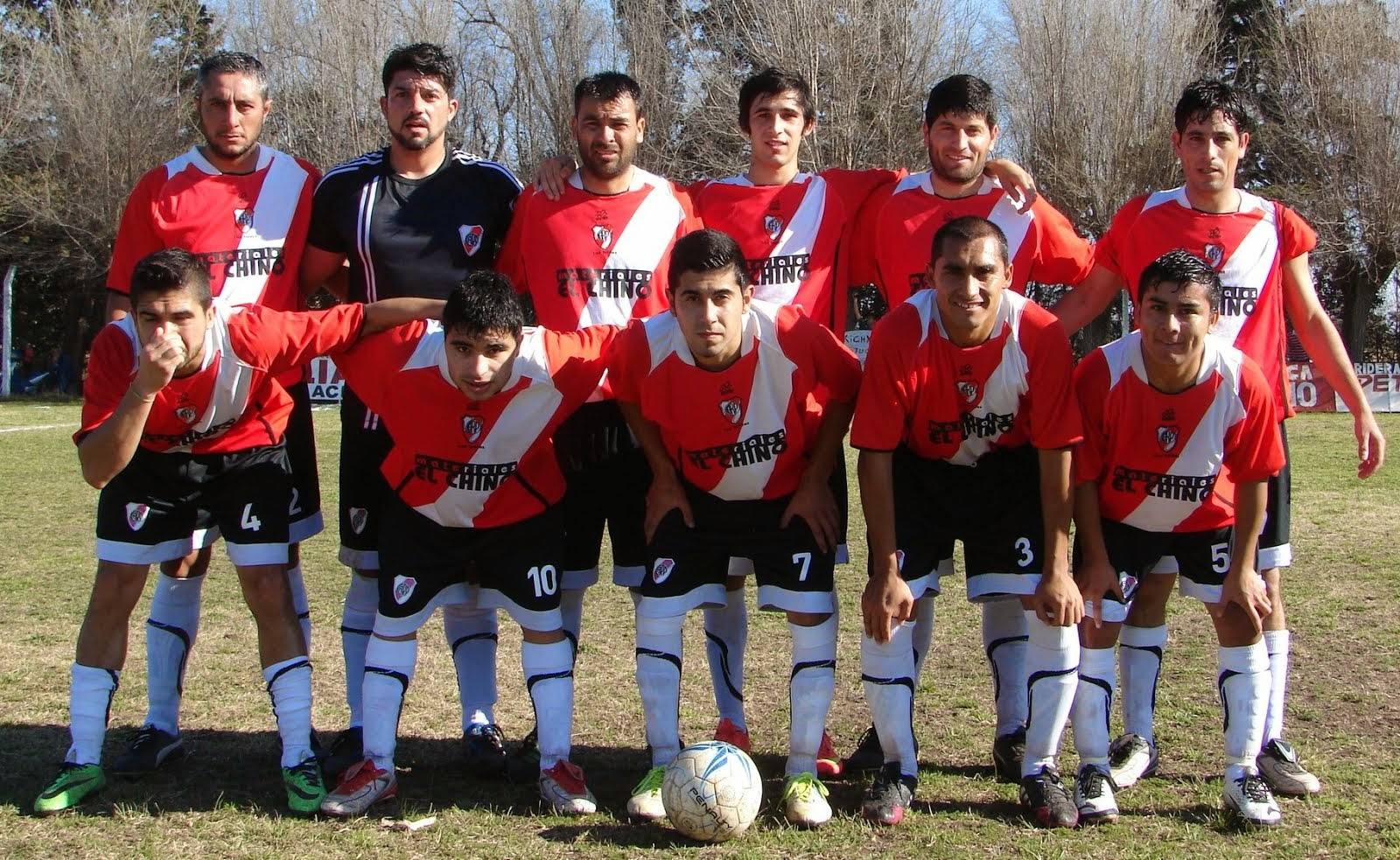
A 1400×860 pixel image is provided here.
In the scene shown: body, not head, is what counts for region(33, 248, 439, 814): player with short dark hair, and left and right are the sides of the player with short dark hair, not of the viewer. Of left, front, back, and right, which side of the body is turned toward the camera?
front

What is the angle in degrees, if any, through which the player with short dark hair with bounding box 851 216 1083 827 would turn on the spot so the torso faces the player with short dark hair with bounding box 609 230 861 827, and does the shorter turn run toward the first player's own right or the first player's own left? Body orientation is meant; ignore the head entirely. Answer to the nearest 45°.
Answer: approximately 90° to the first player's own right

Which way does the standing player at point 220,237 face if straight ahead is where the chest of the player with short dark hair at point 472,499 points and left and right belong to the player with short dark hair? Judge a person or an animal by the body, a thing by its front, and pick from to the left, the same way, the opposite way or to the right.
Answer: the same way

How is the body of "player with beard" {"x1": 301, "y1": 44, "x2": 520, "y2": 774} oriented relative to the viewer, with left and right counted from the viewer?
facing the viewer

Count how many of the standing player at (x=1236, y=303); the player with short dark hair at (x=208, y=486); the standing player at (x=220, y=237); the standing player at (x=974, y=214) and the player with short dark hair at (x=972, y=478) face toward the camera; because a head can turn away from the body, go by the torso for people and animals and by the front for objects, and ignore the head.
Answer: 5

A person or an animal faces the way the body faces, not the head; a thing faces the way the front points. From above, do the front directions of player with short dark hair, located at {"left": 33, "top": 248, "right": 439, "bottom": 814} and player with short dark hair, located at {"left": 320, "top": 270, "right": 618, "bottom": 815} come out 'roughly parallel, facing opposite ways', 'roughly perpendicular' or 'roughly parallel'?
roughly parallel

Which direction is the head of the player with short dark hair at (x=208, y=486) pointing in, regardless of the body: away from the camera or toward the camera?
toward the camera

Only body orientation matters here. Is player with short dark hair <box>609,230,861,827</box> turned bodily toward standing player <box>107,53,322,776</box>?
no

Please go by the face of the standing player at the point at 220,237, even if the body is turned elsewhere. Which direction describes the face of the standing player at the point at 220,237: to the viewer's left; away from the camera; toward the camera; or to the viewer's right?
toward the camera

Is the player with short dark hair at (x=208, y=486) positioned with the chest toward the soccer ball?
no

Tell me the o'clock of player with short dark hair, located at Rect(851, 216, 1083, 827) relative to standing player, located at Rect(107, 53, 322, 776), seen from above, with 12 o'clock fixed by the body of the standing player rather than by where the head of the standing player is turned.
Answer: The player with short dark hair is roughly at 10 o'clock from the standing player.

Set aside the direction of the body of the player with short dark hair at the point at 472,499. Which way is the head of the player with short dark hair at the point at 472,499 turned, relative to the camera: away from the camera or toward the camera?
toward the camera

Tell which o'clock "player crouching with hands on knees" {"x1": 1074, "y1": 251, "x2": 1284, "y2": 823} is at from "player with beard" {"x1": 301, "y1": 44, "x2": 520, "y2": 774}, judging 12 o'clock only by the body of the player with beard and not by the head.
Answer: The player crouching with hands on knees is roughly at 10 o'clock from the player with beard.

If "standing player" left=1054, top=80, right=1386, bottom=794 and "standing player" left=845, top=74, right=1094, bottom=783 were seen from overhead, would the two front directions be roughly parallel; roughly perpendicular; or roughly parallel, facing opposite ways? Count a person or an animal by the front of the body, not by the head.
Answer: roughly parallel

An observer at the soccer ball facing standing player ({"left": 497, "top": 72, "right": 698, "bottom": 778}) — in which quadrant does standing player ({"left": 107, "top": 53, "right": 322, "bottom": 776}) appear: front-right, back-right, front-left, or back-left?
front-left
